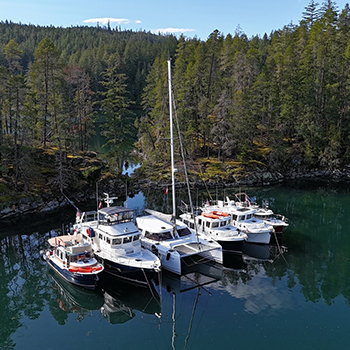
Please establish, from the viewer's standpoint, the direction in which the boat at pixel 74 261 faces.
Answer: facing the viewer and to the right of the viewer

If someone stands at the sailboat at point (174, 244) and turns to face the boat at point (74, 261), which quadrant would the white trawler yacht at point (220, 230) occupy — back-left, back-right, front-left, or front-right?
back-right

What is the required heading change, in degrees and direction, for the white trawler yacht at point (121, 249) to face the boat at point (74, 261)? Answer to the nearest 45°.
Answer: approximately 135° to its right

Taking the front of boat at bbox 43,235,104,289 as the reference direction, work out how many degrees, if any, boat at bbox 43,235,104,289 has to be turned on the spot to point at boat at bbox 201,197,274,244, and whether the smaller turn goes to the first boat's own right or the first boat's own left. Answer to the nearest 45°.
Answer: approximately 45° to the first boat's own left

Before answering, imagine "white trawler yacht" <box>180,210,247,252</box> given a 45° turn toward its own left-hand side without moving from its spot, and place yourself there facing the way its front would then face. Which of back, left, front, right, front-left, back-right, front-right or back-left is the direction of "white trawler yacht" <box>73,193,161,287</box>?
back-right

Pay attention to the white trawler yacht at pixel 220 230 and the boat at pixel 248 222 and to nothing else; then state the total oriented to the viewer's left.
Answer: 0

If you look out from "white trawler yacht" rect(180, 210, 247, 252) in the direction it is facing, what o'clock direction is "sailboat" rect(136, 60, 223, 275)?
The sailboat is roughly at 3 o'clock from the white trawler yacht.

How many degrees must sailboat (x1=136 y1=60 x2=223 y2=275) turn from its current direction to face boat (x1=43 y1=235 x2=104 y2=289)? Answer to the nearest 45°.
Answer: approximately 90° to its right

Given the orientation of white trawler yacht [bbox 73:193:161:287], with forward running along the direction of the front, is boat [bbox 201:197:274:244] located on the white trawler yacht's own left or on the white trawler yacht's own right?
on the white trawler yacht's own left

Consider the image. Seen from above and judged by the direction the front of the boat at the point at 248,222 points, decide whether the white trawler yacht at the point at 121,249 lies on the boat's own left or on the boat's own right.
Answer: on the boat's own right

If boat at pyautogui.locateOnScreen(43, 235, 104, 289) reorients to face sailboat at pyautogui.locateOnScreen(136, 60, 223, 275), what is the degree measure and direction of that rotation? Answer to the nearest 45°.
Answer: approximately 45° to its left

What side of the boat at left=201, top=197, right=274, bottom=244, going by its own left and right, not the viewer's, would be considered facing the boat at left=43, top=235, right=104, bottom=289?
right
